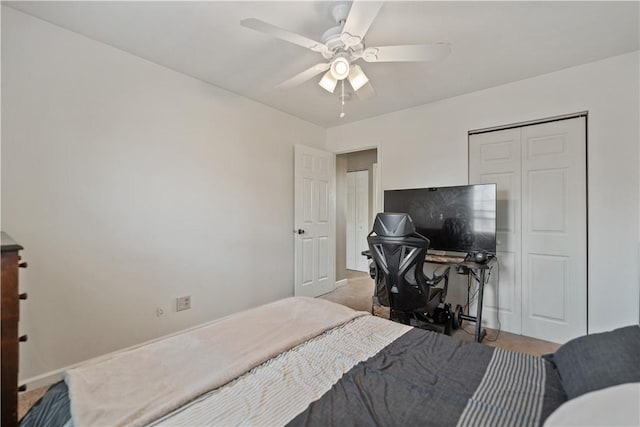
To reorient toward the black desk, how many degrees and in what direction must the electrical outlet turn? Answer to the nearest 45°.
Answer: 0° — it already faces it

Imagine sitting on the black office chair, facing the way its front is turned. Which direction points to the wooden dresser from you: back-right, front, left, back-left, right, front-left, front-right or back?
back

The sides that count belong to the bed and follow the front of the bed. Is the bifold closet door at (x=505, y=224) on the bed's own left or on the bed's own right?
on the bed's own right

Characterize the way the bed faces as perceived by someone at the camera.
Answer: facing away from the viewer and to the left of the viewer

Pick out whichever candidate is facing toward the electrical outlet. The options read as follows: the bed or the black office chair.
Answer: the bed

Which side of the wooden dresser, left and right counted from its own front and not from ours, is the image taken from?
right

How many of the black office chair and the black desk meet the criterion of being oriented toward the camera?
1
